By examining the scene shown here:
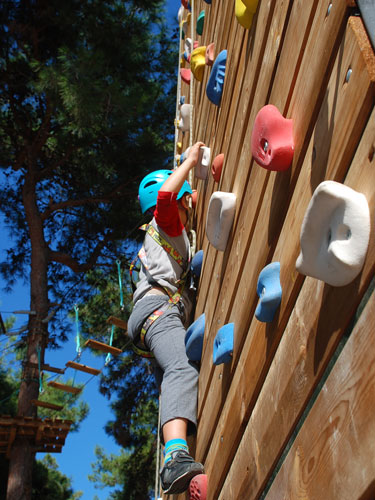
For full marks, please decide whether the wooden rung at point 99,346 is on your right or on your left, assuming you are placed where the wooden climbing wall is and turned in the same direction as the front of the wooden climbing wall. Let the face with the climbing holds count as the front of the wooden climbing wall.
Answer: on your right

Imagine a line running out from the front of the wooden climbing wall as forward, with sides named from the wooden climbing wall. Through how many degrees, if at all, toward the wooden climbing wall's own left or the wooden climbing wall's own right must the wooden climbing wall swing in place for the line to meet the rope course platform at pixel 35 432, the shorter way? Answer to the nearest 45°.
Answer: approximately 90° to the wooden climbing wall's own right

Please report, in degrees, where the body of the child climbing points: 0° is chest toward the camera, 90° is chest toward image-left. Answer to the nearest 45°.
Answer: approximately 270°

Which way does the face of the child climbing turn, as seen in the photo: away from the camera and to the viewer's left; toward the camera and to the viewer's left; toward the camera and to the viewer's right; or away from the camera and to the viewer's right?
away from the camera and to the viewer's right

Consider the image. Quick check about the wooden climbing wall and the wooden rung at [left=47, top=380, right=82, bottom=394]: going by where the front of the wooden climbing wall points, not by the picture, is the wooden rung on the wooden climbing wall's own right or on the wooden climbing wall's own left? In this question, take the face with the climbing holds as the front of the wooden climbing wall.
on the wooden climbing wall's own right

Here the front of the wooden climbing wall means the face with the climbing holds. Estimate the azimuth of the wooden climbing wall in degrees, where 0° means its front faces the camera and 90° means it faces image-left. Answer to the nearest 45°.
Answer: approximately 45°
